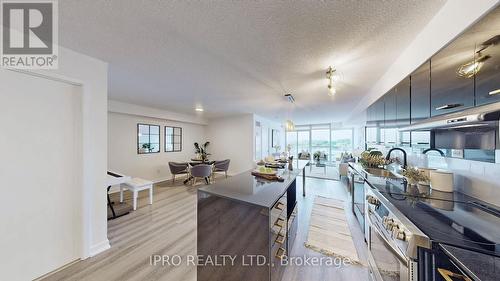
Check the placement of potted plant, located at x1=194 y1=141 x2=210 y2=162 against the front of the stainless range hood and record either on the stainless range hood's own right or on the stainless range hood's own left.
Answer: on the stainless range hood's own right

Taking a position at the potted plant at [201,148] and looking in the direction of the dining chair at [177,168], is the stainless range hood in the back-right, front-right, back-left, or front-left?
front-left

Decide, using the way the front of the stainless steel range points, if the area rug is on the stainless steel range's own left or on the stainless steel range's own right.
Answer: on the stainless steel range's own right

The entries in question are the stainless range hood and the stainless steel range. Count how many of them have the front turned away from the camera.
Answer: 0

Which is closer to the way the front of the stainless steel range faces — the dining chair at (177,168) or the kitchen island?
the kitchen island

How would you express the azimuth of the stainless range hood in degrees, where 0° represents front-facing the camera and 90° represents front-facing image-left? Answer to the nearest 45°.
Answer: approximately 45°

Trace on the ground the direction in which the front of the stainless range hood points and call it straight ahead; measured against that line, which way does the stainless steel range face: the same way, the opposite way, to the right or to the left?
the same way

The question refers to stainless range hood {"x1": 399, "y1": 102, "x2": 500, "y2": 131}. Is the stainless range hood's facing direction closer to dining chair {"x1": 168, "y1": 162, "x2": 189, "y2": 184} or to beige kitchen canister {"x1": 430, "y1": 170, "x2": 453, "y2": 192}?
the dining chair

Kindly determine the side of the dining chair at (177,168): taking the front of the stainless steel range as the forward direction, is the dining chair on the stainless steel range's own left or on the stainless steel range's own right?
on the stainless steel range's own right

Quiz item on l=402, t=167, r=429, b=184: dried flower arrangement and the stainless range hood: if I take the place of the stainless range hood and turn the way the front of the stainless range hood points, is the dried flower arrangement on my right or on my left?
on my right

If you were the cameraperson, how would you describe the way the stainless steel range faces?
facing the viewer and to the left of the viewer

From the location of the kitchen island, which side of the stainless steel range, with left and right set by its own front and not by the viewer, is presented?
front

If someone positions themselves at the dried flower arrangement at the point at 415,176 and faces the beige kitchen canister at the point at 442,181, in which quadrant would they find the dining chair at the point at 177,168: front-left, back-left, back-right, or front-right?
back-right

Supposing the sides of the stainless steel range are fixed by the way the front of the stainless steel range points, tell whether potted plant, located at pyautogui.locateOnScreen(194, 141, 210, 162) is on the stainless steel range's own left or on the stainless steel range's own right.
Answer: on the stainless steel range's own right

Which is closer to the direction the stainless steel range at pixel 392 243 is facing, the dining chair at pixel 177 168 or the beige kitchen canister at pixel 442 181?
the dining chair

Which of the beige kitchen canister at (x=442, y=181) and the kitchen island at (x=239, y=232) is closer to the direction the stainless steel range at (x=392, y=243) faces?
the kitchen island
